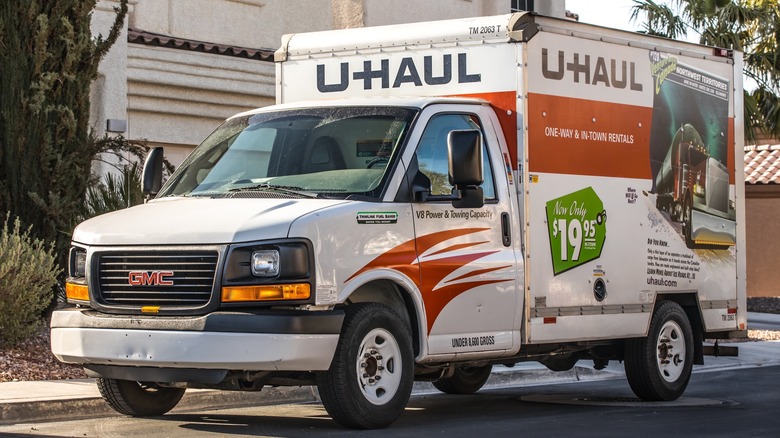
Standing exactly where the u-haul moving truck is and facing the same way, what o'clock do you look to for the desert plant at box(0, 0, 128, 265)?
The desert plant is roughly at 3 o'clock from the u-haul moving truck.

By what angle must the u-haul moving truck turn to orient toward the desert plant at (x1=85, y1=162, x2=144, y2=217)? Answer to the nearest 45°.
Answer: approximately 90° to its right

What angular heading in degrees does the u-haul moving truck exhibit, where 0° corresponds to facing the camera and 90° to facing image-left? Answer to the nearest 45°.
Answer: approximately 45°

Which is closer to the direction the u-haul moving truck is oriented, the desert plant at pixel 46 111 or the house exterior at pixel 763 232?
the desert plant

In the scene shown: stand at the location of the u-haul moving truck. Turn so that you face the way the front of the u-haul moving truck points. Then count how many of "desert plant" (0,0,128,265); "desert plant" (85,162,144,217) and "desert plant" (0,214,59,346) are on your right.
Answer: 3

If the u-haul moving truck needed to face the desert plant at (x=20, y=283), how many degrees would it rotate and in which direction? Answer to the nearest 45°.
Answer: approximately 90° to its right

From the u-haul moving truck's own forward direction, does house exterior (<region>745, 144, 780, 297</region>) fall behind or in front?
behind

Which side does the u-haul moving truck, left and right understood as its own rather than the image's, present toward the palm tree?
back
